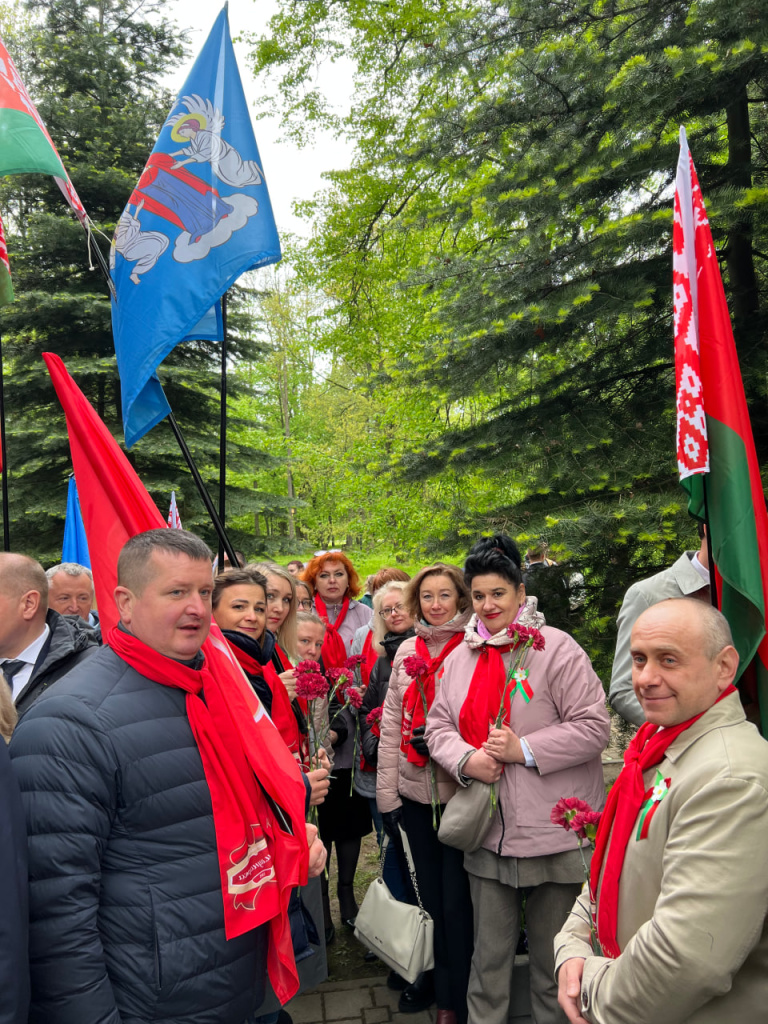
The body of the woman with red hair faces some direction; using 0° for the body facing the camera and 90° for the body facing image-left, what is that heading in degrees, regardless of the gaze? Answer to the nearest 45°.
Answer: approximately 0°

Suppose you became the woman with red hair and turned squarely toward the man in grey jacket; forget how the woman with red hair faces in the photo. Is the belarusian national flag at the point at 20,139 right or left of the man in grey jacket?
right

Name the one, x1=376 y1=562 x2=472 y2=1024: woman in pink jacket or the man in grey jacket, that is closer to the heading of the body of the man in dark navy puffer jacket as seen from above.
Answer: the man in grey jacket

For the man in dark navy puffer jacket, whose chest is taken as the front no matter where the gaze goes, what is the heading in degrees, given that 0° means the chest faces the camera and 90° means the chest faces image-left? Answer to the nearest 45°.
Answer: approximately 315°

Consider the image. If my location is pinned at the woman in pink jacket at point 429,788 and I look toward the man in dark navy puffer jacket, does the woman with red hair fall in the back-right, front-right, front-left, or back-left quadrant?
back-right

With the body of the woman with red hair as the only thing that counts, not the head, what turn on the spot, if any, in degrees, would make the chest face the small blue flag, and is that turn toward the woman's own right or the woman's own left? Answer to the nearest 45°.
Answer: approximately 135° to the woman's own right

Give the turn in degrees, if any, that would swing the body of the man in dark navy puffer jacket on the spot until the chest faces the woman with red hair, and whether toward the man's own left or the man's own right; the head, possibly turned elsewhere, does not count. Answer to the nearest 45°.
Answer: approximately 135° to the man's own left

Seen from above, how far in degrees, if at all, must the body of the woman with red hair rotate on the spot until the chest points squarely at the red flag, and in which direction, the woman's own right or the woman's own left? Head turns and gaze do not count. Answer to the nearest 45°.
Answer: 0° — they already face it
